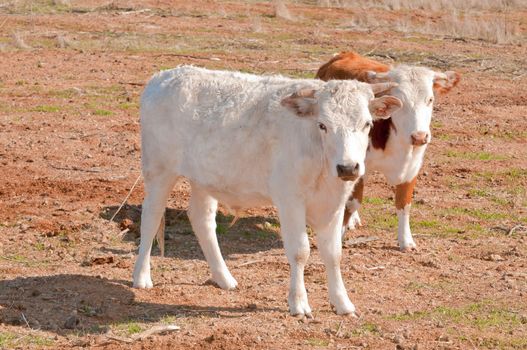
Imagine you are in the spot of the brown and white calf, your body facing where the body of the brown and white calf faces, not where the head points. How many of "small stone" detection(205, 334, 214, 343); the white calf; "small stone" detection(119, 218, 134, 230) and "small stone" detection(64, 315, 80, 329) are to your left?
0

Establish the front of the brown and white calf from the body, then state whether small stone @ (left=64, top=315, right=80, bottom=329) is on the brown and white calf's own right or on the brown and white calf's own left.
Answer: on the brown and white calf's own right

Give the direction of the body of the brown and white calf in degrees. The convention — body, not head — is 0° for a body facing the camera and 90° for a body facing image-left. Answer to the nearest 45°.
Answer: approximately 315°

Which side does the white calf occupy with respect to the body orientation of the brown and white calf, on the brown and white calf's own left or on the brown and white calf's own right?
on the brown and white calf's own right

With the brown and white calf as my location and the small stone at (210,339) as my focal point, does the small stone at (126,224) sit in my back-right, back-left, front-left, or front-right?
front-right

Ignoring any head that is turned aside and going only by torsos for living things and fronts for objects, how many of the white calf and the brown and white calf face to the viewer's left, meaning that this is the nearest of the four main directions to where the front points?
0

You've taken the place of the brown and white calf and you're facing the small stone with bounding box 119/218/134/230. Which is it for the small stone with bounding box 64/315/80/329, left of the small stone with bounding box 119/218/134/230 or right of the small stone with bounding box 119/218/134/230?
left

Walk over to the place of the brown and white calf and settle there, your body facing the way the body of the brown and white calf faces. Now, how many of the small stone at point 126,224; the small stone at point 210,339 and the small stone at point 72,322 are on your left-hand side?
0

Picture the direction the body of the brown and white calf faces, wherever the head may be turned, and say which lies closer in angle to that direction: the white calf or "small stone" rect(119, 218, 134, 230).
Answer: the white calf

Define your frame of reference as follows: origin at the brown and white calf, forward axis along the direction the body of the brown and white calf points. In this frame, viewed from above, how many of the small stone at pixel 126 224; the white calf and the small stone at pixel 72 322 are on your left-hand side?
0

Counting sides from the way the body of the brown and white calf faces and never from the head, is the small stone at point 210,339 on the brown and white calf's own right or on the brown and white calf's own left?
on the brown and white calf's own right

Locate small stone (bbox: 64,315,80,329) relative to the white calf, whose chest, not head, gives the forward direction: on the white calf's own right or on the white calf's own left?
on the white calf's own right

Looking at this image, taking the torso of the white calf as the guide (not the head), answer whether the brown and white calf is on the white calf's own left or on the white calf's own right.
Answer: on the white calf's own left

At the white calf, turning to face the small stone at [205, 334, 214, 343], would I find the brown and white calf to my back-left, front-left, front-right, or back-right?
back-left

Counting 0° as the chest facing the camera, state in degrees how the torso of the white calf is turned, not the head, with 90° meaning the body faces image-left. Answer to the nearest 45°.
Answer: approximately 315°
